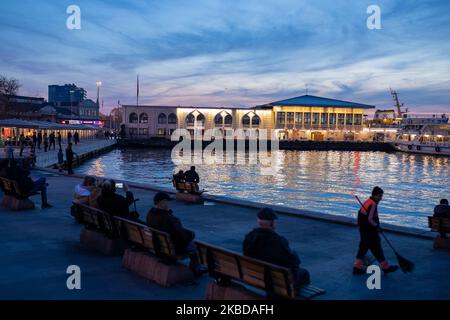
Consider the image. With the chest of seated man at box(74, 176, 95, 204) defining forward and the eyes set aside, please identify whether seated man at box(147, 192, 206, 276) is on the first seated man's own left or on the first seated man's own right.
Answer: on the first seated man's own right

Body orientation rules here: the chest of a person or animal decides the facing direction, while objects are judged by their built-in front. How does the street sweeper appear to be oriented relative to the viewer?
to the viewer's right

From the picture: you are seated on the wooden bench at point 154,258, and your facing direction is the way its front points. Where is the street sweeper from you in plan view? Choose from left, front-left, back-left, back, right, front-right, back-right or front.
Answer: front-right

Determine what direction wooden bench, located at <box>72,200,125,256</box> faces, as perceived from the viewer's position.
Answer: facing away from the viewer and to the right of the viewer

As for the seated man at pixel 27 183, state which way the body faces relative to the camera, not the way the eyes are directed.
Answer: to the viewer's right

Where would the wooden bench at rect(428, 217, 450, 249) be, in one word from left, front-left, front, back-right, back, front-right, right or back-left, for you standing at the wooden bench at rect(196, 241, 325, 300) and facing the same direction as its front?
front

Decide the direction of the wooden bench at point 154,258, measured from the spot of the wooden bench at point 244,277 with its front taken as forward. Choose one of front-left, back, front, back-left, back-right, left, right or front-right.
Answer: left

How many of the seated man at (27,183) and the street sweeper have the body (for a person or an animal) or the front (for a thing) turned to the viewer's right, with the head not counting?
2

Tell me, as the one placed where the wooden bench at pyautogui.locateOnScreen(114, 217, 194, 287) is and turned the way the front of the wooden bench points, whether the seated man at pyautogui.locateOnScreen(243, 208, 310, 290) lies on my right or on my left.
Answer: on my right

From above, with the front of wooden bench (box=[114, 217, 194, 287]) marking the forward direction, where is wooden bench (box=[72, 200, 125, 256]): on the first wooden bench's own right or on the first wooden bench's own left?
on the first wooden bench's own left

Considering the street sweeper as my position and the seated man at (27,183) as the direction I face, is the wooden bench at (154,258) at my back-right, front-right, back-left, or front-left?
front-left

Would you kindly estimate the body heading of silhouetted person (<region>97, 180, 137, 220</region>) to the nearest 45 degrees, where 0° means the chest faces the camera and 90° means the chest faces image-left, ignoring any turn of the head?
approximately 225°

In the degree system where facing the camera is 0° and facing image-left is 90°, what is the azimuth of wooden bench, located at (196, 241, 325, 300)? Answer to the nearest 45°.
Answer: approximately 225°

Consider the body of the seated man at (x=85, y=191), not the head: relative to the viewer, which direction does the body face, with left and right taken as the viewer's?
facing away from the viewer and to the right of the viewer

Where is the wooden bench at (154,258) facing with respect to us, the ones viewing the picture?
facing away from the viewer and to the right of the viewer
